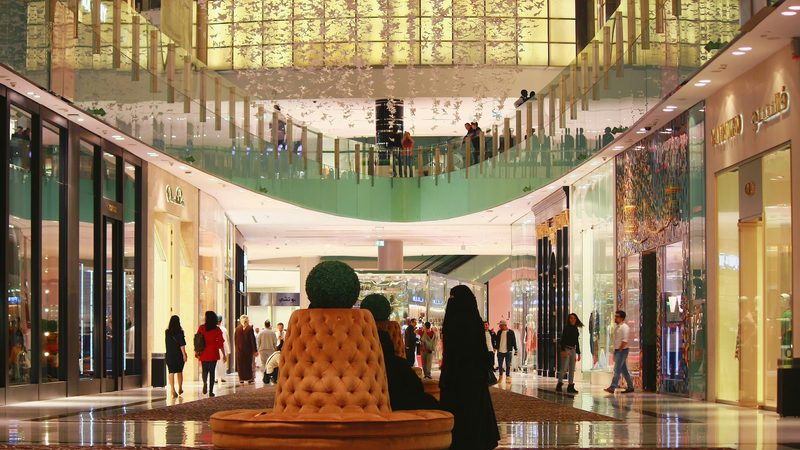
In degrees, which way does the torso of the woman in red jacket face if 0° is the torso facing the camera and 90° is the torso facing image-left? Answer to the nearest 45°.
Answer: approximately 180°

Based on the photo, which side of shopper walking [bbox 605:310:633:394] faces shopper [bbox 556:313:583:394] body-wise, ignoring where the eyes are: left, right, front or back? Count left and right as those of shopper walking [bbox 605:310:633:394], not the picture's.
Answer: front

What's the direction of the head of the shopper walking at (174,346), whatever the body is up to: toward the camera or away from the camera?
away from the camera

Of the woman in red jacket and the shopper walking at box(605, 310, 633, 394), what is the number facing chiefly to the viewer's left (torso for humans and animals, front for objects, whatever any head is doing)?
1

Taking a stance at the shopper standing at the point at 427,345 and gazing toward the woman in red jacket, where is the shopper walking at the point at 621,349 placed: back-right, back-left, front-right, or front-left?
front-left

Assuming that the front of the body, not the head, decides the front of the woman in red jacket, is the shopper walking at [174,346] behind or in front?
behind

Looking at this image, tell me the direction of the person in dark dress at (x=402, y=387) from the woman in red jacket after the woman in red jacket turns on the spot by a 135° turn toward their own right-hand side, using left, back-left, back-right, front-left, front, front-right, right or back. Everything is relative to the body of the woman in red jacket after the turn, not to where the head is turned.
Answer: front-right

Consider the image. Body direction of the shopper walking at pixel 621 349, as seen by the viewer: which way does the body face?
to the viewer's left
